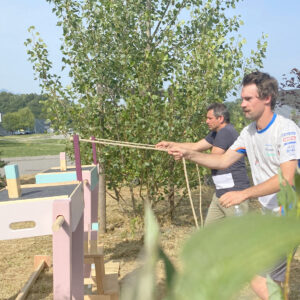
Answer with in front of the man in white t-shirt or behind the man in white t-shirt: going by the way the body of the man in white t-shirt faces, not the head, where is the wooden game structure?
in front

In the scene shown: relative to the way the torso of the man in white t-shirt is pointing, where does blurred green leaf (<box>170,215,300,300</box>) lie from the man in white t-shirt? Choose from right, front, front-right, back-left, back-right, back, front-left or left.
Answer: front-left

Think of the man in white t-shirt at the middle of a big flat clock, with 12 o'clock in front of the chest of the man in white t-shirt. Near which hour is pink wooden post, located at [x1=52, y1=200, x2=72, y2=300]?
The pink wooden post is roughly at 1 o'clock from the man in white t-shirt.

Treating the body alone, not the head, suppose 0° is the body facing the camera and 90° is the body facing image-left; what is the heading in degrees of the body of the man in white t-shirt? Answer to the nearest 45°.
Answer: approximately 45°

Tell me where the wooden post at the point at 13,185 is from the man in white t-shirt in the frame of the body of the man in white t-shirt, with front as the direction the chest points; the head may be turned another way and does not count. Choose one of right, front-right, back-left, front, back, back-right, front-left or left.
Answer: front-right
